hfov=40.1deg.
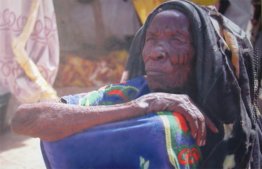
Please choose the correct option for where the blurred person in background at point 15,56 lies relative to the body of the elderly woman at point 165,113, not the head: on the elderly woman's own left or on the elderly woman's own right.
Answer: on the elderly woman's own right

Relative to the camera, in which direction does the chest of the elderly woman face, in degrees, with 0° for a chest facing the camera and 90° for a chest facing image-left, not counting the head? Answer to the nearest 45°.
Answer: approximately 45°

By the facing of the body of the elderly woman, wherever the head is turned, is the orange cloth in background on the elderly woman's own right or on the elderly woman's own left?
on the elderly woman's own right
